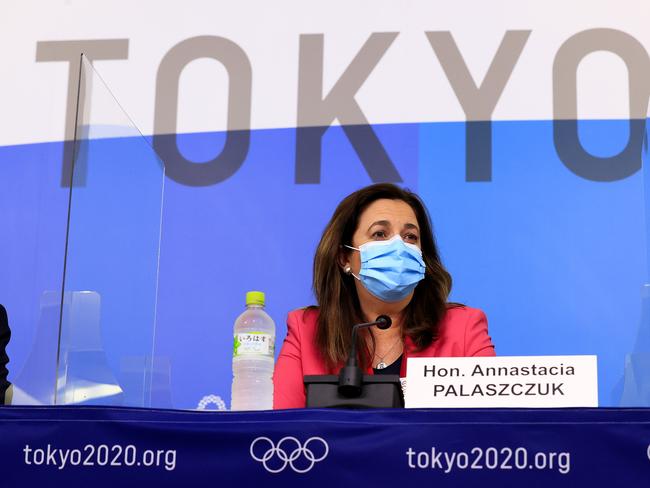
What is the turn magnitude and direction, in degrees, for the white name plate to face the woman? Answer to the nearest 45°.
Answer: approximately 180°

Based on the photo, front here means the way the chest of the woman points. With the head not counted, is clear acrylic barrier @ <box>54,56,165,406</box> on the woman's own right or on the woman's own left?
on the woman's own right

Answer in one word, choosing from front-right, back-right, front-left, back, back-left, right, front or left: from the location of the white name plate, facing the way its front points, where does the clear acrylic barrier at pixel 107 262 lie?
back-right

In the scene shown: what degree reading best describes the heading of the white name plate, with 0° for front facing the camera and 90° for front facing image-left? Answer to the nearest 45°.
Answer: approximately 0°

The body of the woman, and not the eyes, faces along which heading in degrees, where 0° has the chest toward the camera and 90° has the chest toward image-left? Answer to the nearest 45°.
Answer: approximately 0°

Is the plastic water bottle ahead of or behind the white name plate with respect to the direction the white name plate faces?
behind

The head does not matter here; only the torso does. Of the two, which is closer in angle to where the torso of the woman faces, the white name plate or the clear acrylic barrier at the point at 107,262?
the white name plate

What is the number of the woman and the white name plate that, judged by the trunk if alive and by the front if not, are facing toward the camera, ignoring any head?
2

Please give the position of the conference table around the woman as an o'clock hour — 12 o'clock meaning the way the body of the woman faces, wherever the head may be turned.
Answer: The conference table is roughly at 12 o'clock from the woman.

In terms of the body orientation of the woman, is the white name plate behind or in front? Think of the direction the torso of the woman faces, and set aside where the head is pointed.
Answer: in front
